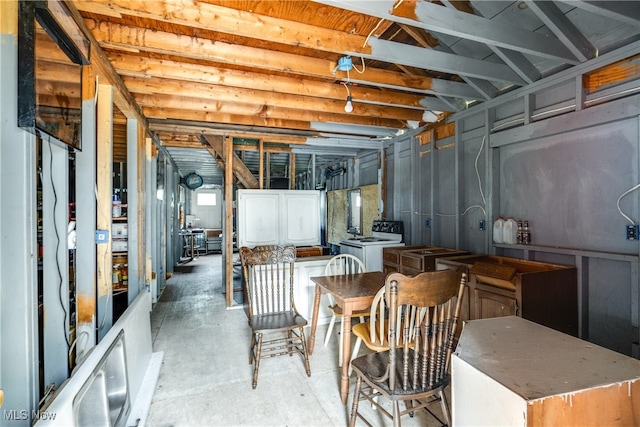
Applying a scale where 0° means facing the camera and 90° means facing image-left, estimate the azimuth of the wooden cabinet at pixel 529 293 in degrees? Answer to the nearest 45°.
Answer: approximately 45°

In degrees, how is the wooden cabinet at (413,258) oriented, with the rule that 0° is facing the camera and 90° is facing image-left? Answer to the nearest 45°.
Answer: approximately 45°

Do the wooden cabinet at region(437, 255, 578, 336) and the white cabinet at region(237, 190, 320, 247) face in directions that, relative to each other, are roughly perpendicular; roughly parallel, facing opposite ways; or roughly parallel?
roughly perpendicular

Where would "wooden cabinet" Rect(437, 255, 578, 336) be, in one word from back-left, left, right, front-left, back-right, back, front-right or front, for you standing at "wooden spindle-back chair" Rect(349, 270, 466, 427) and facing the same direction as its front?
right

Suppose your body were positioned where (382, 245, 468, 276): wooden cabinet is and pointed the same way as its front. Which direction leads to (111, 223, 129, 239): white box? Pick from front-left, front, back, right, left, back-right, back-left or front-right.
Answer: front-right

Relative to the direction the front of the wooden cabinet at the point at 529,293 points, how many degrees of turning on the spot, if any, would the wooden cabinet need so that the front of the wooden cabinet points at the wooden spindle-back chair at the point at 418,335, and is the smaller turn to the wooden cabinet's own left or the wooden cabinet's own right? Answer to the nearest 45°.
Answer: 0° — it already faces it

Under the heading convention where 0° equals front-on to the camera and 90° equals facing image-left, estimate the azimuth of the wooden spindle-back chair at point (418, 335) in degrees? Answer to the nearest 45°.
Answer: approximately 135°

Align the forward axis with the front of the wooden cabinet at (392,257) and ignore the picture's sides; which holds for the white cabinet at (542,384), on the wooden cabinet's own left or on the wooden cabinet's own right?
on the wooden cabinet's own left

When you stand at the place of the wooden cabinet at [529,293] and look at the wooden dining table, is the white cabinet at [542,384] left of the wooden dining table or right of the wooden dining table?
left

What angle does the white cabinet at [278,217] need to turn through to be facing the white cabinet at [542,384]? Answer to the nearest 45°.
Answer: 0° — it already faces it

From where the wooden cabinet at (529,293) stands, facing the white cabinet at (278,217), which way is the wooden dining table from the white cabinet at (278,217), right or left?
left

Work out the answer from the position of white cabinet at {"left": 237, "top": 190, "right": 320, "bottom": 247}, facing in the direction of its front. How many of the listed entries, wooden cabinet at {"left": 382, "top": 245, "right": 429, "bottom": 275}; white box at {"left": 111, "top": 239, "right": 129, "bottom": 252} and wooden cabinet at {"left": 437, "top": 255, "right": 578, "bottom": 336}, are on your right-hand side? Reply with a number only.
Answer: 1

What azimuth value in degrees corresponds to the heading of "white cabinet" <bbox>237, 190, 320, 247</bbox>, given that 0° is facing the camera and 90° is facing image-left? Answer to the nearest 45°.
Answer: approximately 0°

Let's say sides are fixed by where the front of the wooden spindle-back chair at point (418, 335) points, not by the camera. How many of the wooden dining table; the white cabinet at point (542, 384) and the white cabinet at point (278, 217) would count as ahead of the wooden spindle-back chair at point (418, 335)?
2
